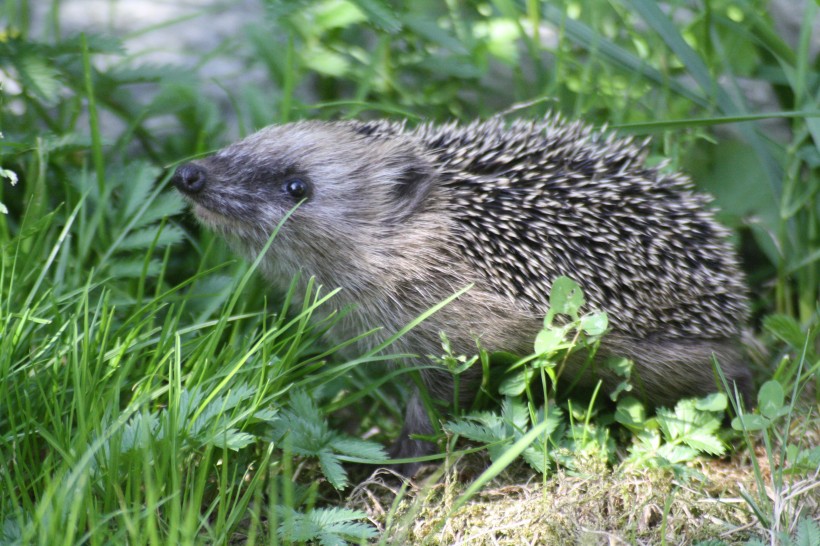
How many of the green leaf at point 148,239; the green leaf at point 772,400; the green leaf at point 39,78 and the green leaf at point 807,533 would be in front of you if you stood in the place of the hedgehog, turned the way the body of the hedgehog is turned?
2

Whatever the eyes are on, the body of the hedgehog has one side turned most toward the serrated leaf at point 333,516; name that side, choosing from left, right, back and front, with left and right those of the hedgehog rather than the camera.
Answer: left

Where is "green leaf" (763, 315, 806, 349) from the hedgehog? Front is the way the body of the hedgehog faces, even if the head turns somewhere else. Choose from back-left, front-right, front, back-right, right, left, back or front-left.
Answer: back

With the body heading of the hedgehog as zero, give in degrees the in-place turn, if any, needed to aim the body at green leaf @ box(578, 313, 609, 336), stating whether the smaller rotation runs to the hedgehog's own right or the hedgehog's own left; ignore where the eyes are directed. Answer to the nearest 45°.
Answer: approximately 135° to the hedgehog's own left

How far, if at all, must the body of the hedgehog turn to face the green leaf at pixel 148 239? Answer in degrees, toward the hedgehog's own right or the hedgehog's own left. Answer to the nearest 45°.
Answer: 0° — it already faces it

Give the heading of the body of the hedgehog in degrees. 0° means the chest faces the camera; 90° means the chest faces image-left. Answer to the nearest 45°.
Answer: approximately 90°

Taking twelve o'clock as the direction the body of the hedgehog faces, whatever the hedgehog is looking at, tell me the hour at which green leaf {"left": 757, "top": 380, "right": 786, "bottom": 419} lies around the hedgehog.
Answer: The green leaf is roughly at 7 o'clock from the hedgehog.
